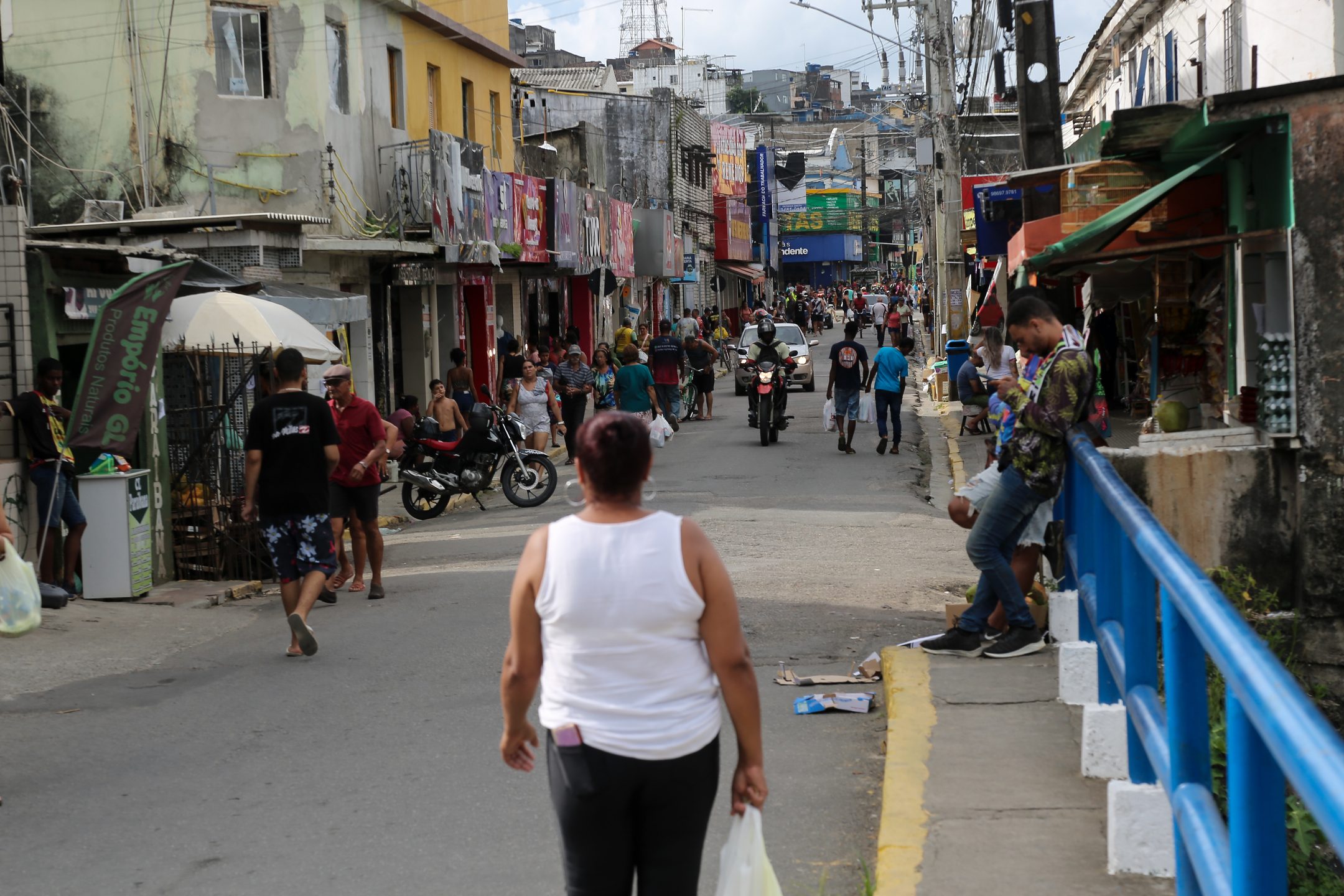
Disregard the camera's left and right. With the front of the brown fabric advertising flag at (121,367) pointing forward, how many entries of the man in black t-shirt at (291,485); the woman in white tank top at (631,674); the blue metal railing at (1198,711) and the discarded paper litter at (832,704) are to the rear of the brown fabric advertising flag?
0

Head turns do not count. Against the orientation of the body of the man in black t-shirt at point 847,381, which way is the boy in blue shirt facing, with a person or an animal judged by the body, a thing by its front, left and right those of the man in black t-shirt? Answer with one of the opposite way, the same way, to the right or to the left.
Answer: the same way

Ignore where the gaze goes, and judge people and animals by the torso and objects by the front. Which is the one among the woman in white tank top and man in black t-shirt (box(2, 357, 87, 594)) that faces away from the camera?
the woman in white tank top

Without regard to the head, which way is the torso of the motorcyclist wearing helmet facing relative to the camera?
toward the camera

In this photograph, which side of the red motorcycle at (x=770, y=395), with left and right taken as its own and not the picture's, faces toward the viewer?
front

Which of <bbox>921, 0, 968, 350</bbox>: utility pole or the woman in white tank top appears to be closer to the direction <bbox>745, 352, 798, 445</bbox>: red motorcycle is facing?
the woman in white tank top

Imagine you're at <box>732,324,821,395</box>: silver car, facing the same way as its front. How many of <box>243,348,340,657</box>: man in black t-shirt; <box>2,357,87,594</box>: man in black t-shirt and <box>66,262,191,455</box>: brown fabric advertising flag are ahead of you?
3

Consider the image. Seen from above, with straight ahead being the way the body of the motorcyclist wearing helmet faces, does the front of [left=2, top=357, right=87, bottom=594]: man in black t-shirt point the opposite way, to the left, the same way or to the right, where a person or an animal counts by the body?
to the left

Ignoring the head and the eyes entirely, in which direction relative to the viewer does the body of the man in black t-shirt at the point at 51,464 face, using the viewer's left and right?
facing the viewer and to the right of the viewer

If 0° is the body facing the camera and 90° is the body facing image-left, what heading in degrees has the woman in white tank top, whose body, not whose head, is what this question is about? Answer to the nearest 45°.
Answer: approximately 180°

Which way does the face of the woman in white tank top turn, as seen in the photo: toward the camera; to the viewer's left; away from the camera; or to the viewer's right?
away from the camera

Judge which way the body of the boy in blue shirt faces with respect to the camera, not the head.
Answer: away from the camera

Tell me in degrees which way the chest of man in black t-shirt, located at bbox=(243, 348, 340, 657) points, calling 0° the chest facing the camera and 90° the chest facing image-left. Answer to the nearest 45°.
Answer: approximately 180°

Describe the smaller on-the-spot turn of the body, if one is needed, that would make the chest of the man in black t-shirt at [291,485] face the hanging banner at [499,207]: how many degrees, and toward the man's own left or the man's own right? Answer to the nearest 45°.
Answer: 0° — they already face it

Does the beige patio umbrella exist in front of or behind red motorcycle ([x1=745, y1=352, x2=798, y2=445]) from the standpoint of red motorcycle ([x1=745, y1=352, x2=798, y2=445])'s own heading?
in front

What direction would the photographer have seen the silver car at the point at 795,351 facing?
facing the viewer
